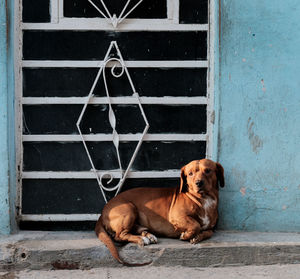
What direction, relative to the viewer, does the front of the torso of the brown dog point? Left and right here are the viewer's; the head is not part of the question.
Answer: facing to the right of the viewer
